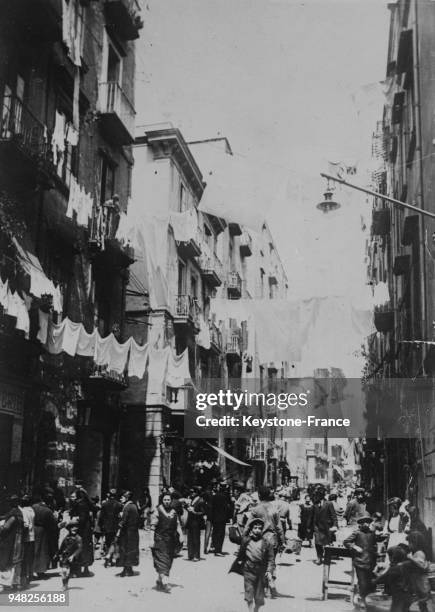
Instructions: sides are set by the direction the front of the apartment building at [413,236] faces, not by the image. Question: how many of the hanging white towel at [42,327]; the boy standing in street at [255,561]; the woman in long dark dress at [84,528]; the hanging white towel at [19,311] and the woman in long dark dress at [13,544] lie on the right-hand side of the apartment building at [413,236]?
0

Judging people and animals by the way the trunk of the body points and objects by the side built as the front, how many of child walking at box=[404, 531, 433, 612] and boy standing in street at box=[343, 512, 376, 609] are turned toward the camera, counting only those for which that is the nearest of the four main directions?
1

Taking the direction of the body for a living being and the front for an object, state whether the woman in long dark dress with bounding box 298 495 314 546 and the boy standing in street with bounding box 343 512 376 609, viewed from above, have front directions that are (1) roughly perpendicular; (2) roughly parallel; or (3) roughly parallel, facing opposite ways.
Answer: roughly parallel

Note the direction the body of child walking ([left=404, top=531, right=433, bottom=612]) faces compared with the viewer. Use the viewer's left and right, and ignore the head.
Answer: facing to the left of the viewer

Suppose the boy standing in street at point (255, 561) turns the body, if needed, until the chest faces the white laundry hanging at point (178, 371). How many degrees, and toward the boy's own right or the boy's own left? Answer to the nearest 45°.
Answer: approximately 180°

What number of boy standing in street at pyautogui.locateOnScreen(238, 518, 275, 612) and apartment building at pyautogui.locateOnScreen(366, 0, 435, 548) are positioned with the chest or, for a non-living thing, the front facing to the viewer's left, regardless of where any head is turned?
1

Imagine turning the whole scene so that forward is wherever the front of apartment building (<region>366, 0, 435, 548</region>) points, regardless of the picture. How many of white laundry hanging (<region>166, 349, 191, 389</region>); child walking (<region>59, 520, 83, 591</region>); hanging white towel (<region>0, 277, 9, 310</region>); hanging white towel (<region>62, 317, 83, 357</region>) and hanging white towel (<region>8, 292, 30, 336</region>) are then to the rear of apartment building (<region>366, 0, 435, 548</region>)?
0

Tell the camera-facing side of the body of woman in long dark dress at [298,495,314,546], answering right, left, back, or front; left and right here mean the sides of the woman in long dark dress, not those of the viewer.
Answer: front

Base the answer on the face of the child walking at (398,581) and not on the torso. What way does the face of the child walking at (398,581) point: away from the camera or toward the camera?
away from the camera

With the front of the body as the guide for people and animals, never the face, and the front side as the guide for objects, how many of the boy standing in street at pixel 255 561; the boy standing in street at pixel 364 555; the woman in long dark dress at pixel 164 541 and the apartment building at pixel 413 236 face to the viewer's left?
1

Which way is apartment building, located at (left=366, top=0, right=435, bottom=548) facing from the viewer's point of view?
to the viewer's left

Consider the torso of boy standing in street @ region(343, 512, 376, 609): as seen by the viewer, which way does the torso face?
toward the camera

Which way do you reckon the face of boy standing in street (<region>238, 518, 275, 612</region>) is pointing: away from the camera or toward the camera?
toward the camera

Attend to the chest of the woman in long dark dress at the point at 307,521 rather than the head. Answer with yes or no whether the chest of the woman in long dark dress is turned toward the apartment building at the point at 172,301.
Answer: no

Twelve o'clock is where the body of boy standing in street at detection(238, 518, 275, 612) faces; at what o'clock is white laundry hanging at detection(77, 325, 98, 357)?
The white laundry hanging is roughly at 5 o'clock from the boy standing in street.

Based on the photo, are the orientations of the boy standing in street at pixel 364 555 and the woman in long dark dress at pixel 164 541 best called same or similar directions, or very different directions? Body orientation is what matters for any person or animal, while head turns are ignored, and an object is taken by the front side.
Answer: same or similar directions

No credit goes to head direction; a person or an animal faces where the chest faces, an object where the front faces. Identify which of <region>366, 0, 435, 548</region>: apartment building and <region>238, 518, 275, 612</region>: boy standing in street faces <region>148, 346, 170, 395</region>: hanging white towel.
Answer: the apartment building

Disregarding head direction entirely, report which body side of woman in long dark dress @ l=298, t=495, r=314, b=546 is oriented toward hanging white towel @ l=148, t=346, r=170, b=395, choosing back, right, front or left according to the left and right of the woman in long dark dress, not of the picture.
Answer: right

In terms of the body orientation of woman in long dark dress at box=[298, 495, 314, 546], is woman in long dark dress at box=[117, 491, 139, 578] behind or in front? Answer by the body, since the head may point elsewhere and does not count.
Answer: in front
